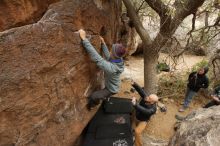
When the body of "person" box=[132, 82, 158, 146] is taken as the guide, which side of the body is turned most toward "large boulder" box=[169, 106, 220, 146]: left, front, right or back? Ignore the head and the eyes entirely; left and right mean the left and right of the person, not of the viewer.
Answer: back

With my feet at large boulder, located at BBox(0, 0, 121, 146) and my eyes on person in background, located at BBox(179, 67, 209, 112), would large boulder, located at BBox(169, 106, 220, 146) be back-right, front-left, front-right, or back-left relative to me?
front-right

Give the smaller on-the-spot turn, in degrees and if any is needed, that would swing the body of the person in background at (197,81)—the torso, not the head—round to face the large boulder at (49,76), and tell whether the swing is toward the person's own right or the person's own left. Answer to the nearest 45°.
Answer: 0° — they already face it

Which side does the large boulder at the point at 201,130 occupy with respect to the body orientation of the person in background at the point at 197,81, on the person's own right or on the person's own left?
on the person's own left

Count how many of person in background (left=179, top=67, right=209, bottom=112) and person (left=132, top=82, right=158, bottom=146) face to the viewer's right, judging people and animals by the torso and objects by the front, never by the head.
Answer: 0

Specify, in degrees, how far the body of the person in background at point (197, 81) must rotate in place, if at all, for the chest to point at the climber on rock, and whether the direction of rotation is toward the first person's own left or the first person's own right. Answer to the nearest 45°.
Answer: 0° — they already face them

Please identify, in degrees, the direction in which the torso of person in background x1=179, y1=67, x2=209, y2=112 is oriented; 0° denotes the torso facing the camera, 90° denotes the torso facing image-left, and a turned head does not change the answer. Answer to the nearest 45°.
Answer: approximately 45°

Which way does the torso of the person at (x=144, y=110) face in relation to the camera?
to the viewer's left
